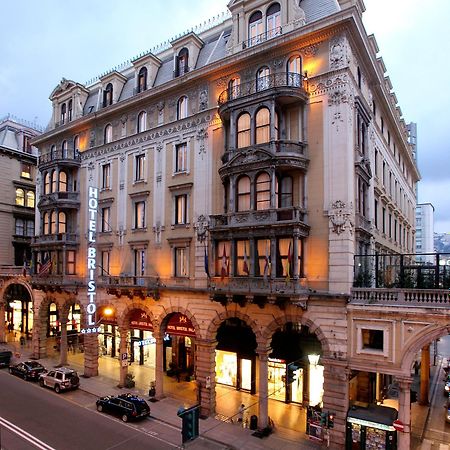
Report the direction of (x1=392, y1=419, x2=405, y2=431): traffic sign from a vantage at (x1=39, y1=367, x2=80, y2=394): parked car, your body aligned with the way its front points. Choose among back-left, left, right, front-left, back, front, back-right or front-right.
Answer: back

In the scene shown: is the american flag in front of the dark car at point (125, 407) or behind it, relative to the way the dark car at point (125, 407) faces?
in front

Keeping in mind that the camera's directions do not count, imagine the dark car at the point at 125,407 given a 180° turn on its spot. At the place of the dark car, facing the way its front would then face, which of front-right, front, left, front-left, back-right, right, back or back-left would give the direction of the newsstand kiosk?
front

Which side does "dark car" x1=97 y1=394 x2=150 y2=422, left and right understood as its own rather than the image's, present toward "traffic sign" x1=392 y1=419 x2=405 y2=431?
back

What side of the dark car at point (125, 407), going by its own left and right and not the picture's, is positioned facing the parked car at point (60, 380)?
front

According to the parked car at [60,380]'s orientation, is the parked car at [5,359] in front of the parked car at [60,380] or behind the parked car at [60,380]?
in front

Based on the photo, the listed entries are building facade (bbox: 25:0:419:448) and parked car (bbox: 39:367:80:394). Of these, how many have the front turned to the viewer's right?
0

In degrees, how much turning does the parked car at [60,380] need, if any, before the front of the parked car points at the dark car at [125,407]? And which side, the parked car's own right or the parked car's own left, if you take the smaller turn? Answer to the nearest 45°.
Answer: approximately 180°

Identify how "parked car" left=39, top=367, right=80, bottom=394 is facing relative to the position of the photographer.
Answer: facing away from the viewer and to the left of the viewer

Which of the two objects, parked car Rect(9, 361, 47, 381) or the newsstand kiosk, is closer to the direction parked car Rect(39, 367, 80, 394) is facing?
the parked car

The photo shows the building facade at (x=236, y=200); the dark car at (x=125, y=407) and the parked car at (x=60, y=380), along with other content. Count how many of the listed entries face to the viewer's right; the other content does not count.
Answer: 0

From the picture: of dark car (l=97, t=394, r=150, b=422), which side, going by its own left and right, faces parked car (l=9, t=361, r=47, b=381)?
front

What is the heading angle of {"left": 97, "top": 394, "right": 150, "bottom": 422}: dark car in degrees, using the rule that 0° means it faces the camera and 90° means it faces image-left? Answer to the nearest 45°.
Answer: approximately 135°

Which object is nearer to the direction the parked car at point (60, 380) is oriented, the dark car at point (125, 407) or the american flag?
the american flag

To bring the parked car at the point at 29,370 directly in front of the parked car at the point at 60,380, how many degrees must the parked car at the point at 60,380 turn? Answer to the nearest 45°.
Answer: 0° — it already faces it

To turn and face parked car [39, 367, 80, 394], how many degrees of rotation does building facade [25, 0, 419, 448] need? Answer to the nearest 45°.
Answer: approximately 45° to its right
